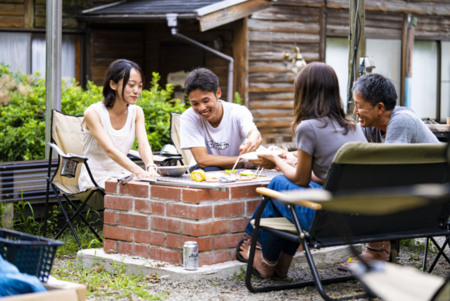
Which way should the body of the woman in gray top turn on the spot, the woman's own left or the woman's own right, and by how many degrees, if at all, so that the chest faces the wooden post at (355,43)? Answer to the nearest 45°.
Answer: approximately 45° to the woman's own right

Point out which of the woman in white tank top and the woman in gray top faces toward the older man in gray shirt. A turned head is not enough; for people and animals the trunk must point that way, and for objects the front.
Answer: the woman in white tank top

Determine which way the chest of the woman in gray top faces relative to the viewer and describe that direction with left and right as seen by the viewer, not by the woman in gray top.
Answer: facing away from the viewer and to the left of the viewer

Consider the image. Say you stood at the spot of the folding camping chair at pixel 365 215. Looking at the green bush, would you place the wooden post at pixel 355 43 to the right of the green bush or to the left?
right

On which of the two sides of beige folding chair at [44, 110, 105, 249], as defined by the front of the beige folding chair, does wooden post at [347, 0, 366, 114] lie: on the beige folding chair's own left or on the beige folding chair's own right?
on the beige folding chair's own left

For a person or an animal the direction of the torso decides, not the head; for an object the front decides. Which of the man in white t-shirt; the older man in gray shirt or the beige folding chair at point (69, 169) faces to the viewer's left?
the older man in gray shirt

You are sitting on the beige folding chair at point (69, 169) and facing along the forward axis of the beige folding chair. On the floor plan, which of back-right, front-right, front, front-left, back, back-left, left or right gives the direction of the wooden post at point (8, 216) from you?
back

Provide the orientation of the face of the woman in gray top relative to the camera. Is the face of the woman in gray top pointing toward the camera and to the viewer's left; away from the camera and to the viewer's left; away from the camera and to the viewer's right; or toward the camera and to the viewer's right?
away from the camera and to the viewer's left

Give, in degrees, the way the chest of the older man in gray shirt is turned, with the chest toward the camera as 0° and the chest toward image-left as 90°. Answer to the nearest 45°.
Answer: approximately 90°

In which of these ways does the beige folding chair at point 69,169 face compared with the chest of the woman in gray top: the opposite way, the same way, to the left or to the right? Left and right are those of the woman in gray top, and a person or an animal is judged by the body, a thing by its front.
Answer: the opposite way

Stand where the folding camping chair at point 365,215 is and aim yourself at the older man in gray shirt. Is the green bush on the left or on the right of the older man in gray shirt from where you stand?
left

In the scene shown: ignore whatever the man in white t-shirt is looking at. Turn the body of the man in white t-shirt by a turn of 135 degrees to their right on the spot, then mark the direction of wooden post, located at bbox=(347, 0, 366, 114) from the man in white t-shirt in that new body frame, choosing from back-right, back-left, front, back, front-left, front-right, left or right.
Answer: right
